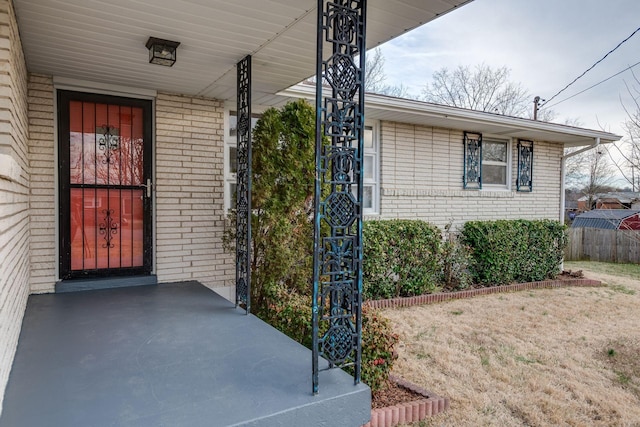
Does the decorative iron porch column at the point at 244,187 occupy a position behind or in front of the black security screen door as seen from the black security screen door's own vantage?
in front

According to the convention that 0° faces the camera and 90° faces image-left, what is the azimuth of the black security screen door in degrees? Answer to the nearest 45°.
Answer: approximately 0°

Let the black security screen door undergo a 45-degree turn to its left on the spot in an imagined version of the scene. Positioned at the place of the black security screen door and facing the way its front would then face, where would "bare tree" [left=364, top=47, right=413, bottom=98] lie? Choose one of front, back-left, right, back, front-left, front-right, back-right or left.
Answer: left

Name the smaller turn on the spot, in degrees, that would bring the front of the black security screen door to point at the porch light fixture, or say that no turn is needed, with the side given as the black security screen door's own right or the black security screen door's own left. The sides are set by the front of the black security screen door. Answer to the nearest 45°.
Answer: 0° — it already faces it

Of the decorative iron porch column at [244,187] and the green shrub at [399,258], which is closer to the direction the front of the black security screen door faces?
the decorative iron porch column

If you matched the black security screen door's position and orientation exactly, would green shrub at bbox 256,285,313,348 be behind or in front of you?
in front

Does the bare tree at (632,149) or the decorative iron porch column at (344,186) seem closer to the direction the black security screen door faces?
the decorative iron porch column

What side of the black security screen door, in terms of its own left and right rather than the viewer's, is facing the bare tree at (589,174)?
left

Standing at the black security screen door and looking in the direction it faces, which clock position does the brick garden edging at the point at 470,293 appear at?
The brick garden edging is roughly at 9 o'clock from the black security screen door.

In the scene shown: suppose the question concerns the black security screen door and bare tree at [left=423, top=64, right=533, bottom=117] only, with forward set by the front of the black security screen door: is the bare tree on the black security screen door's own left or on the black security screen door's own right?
on the black security screen door's own left

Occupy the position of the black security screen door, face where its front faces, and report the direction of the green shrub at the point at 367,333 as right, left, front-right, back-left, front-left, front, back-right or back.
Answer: front-left

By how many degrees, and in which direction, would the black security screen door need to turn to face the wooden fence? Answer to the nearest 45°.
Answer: approximately 90° to its left

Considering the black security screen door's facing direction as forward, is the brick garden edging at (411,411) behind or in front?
in front
